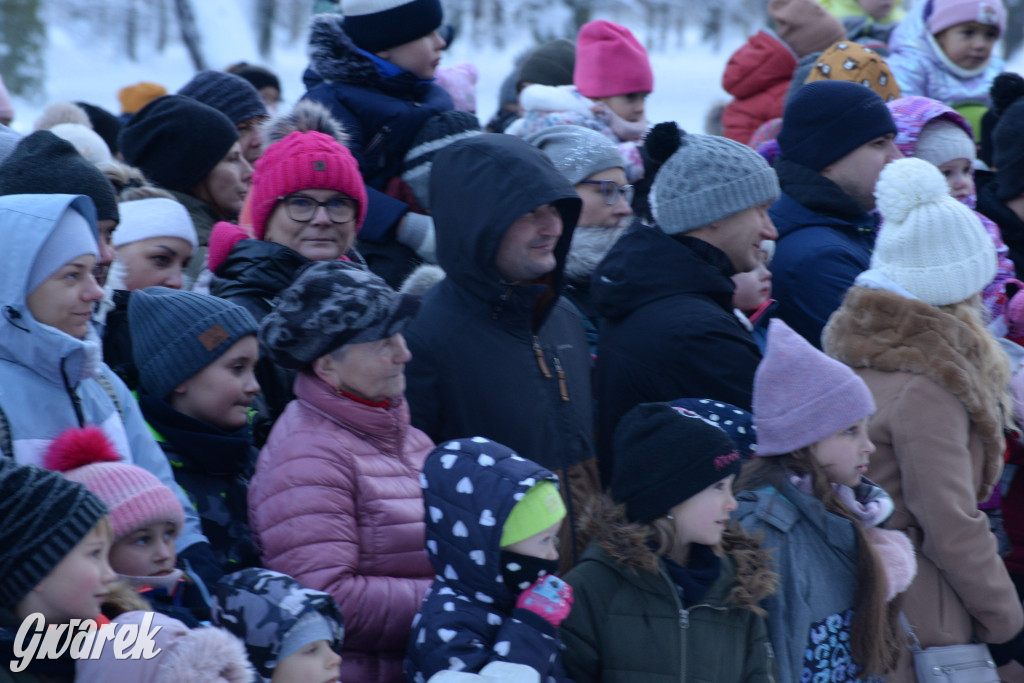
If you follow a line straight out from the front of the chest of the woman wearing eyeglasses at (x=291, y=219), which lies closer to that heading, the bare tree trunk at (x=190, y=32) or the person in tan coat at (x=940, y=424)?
the person in tan coat

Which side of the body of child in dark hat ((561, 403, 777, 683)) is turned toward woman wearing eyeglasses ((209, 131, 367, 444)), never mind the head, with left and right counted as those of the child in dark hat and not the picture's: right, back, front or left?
back

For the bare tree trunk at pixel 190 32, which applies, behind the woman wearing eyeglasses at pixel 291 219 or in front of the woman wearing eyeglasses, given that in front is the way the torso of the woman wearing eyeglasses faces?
behind

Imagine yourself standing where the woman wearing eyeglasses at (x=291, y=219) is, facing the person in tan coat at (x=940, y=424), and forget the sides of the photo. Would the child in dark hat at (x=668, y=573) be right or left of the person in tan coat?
right

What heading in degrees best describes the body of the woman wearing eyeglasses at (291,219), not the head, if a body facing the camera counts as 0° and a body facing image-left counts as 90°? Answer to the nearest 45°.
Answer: approximately 315°

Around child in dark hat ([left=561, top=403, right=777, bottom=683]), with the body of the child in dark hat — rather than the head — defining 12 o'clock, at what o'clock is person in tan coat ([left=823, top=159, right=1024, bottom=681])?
The person in tan coat is roughly at 9 o'clock from the child in dark hat.

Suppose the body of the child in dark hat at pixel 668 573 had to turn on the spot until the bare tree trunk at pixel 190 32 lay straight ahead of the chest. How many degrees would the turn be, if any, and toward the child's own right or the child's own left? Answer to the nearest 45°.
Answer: approximately 180°

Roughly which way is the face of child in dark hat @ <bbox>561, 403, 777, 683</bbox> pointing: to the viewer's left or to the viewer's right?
to the viewer's right
